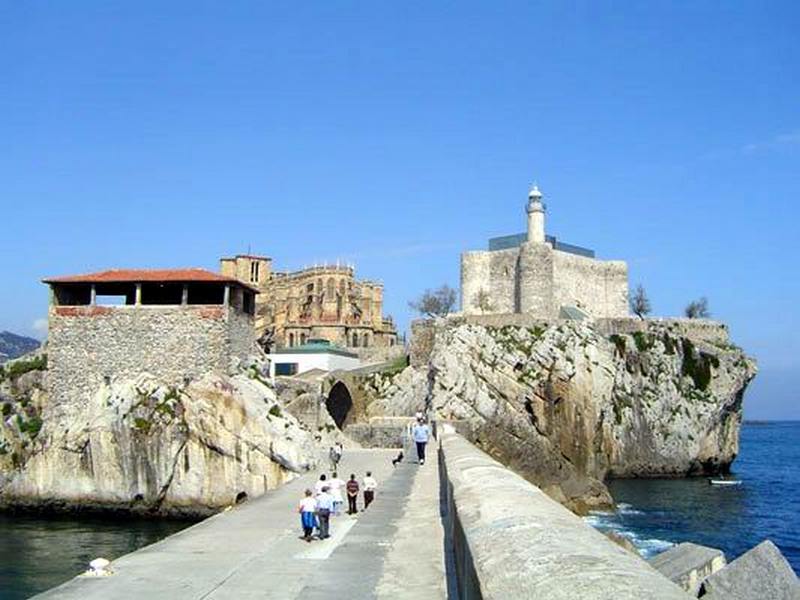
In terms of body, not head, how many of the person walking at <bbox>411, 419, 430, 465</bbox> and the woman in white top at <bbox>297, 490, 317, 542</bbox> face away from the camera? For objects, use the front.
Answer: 1

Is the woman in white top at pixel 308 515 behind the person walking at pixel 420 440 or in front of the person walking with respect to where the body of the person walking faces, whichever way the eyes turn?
in front

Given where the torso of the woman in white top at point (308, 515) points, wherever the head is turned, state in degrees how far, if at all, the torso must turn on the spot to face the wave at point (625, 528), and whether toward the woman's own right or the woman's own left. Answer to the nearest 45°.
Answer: approximately 45° to the woman's own right

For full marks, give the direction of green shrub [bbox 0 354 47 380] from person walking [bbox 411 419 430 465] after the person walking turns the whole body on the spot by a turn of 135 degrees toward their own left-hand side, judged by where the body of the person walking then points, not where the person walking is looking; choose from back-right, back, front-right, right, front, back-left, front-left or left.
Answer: left

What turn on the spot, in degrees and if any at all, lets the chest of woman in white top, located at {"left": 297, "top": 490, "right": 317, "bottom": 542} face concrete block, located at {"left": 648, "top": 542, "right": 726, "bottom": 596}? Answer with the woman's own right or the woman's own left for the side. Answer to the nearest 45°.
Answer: approximately 135° to the woman's own right

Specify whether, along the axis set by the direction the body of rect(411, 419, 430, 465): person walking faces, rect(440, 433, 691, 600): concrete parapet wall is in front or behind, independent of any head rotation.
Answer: in front

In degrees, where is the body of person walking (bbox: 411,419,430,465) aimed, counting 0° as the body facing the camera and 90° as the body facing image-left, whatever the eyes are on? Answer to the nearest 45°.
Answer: approximately 0°

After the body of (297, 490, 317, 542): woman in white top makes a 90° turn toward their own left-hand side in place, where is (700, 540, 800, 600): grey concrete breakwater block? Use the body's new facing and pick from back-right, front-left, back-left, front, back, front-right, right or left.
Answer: back-left

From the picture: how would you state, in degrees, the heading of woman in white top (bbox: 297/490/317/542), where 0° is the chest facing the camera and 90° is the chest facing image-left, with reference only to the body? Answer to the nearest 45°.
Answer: approximately 180°

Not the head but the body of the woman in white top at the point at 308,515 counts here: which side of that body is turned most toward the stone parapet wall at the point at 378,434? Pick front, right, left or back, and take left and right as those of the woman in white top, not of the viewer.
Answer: front

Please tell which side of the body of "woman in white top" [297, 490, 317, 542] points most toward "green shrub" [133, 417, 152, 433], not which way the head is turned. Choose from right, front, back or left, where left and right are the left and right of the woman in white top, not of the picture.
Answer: front

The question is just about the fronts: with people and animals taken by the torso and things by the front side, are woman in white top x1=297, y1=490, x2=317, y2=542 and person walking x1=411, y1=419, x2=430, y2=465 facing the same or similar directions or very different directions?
very different directions
